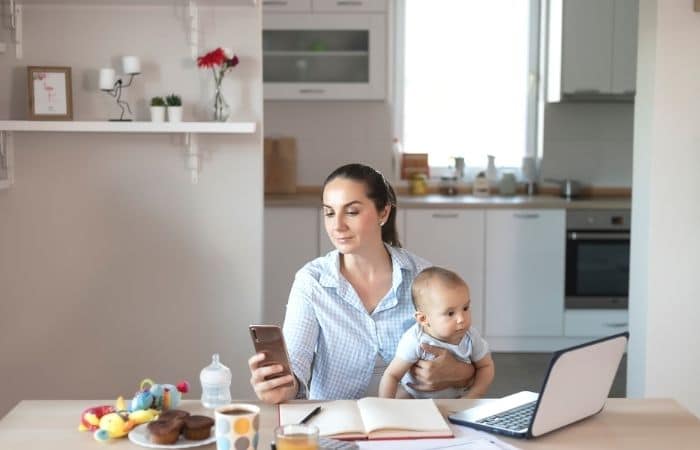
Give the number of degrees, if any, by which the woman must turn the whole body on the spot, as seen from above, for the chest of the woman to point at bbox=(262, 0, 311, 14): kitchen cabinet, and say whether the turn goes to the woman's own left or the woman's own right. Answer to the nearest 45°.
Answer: approximately 180°

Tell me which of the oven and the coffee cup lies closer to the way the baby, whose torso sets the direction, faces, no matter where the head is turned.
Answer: the coffee cup

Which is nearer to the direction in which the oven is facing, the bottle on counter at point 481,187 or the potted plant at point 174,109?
the potted plant

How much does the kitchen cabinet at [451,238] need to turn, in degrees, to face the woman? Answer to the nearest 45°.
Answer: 0° — it already faces them

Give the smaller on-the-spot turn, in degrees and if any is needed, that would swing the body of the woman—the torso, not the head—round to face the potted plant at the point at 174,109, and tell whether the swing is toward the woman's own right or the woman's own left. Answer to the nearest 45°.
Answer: approximately 135° to the woman's own right

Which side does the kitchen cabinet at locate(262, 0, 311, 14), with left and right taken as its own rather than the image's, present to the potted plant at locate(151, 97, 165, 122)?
front

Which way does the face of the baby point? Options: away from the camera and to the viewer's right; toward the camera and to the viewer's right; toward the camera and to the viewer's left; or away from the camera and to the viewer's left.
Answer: toward the camera and to the viewer's right

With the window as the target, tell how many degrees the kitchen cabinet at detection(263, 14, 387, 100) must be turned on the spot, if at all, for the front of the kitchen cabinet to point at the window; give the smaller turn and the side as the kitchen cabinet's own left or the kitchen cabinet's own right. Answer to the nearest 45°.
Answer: approximately 135° to the kitchen cabinet's own left

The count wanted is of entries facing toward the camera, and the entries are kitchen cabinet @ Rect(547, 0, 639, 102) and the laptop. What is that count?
1

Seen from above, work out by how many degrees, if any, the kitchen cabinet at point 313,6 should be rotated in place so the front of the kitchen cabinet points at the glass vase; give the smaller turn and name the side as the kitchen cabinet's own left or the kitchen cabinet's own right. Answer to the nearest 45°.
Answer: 0° — it already faces it

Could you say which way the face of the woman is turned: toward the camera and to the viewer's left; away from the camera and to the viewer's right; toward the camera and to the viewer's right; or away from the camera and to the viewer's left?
toward the camera and to the viewer's left

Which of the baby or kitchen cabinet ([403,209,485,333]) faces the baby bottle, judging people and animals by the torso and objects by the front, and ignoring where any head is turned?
the kitchen cabinet

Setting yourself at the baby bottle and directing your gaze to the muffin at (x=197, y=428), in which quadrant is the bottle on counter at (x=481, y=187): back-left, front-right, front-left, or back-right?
back-left

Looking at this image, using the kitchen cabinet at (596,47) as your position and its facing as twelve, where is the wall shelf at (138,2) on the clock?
The wall shelf is roughly at 1 o'clock from the kitchen cabinet.
